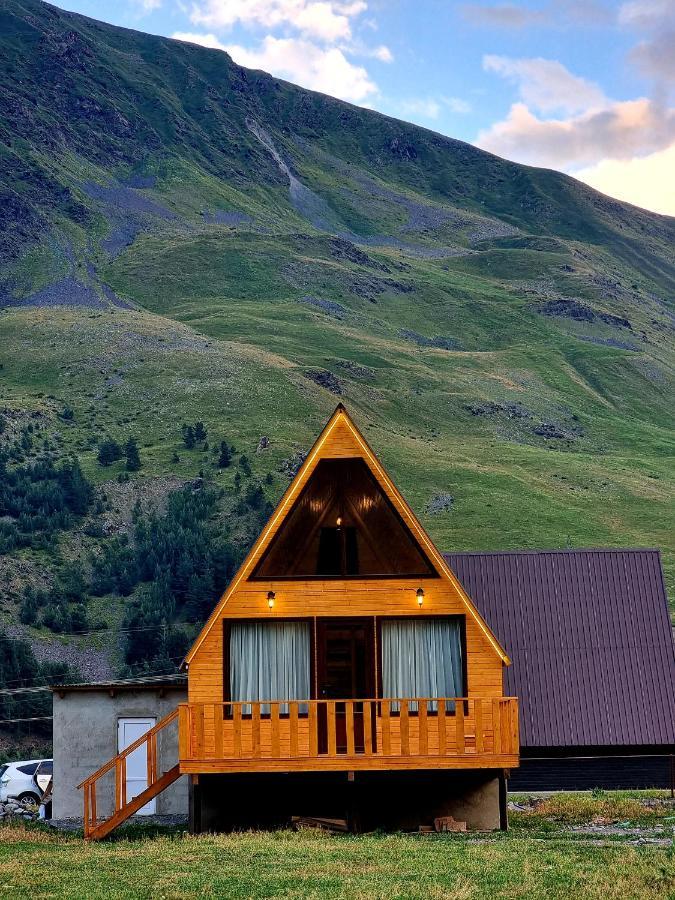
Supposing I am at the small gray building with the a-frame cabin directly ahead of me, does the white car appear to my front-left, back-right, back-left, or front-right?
back-left

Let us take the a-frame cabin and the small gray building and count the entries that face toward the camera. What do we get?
2

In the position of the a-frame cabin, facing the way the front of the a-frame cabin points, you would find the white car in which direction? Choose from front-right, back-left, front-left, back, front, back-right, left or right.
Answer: back-right

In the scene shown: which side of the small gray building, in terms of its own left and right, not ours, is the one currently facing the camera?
front

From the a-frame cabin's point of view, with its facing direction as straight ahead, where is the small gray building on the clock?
The small gray building is roughly at 4 o'clock from the a-frame cabin.

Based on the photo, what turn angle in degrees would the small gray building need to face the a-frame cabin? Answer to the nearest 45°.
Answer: approximately 45° to its left

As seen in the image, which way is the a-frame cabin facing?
toward the camera
